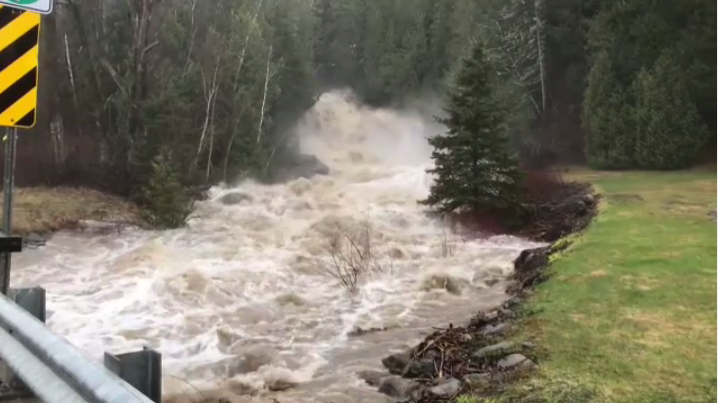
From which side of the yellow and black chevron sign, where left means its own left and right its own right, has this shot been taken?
front

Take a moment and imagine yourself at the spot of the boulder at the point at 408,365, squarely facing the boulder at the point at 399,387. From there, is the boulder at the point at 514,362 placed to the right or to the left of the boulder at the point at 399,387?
left

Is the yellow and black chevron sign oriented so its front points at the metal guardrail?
yes

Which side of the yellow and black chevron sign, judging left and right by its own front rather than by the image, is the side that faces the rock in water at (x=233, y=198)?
back

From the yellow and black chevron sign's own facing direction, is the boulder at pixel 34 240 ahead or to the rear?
to the rear

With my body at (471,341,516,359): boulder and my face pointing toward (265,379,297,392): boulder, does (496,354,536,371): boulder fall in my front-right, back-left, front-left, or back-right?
back-left

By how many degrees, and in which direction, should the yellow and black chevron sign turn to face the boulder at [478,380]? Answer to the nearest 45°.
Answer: approximately 90° to its left

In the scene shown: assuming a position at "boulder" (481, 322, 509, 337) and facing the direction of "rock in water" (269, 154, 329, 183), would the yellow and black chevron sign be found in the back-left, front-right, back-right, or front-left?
back-left

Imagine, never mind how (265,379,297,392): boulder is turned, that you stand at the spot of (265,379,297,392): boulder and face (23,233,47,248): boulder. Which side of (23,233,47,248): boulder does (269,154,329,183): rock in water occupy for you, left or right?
right

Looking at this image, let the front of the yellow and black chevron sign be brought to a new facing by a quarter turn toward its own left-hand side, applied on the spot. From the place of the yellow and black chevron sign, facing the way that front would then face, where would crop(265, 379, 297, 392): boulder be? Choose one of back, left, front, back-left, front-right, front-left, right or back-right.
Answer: front-left

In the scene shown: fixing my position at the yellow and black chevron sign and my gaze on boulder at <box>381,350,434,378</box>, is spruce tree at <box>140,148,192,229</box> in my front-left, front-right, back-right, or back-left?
front-left

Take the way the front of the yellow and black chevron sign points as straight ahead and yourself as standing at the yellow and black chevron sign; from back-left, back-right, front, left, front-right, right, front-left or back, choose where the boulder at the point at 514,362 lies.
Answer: left

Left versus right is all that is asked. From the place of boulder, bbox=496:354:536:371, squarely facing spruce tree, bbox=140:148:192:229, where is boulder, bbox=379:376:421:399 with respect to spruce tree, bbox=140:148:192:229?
left

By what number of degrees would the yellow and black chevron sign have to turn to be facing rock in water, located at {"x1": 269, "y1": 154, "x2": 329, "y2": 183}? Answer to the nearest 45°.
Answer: approximately 135° to its left

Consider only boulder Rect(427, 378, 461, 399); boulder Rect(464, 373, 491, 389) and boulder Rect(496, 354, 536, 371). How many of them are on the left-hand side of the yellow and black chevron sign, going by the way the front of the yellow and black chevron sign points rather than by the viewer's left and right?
3

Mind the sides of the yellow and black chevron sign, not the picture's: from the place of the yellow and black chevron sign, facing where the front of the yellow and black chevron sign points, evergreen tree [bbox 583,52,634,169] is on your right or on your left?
on your left

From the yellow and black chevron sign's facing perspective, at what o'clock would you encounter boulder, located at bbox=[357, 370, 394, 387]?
The boulder is roughly at 8 o'clock from the yellow and black chevron sign.

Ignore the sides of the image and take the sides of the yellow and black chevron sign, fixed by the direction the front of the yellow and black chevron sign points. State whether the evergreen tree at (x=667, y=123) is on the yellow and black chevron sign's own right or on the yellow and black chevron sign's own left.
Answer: on the yellow and black chevron sign's own left
